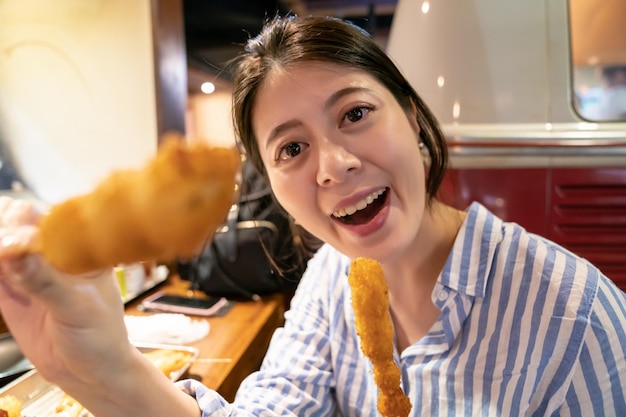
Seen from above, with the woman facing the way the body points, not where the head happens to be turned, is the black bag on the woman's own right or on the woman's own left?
on the woman's own right

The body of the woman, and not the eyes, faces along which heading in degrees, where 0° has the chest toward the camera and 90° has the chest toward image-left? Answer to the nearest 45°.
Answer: approximately 45°

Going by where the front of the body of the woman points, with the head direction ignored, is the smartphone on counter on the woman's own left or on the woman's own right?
on the woman's own right

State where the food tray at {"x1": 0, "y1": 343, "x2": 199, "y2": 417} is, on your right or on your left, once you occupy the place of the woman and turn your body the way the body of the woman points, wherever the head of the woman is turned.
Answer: on your right

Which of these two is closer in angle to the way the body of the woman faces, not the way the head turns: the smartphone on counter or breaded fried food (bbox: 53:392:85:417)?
the breaded fried food

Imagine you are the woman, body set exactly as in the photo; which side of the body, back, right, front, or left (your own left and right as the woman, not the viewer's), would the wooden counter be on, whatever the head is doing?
right

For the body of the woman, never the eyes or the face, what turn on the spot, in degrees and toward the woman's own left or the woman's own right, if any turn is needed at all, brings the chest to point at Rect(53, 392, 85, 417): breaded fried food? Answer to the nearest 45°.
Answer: approximately 45° to the woman's own right

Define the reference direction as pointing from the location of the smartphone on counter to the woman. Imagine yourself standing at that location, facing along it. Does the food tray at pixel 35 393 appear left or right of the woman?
right

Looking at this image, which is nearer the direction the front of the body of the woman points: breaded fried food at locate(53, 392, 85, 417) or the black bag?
the breaded fried food
